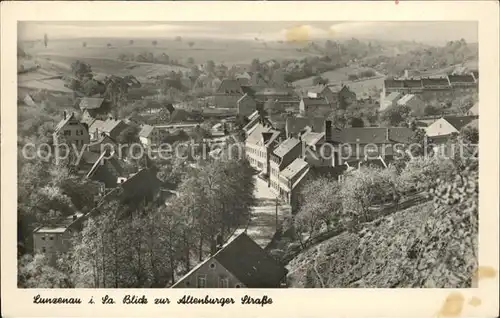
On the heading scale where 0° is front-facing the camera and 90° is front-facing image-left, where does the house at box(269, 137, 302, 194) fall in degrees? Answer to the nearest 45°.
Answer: approximately 45°
